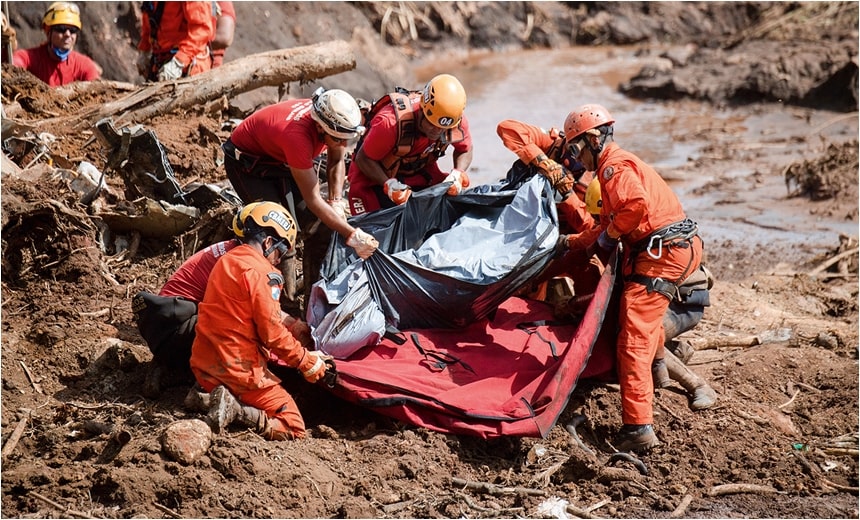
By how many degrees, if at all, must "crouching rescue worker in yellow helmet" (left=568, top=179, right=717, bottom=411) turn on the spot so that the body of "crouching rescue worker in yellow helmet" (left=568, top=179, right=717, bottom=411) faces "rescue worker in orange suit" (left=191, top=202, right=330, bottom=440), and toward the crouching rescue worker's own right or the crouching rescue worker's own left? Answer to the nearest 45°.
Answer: approximately 45° to the crouching rescue worker's own left

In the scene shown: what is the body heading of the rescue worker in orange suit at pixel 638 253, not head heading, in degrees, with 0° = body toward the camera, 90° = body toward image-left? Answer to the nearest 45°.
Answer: approximately 90°

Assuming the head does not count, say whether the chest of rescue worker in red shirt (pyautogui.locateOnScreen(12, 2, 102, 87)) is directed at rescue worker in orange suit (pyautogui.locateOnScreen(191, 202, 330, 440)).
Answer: yes

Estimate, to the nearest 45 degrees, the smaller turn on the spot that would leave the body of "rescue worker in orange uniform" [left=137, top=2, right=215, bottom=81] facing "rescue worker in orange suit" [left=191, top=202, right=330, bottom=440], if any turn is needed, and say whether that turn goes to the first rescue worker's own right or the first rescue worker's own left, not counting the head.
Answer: approximately 45° to the first rescue worker's own left

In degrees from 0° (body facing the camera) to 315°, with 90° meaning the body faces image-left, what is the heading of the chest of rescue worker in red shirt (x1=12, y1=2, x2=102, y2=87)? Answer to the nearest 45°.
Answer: approximately 0°

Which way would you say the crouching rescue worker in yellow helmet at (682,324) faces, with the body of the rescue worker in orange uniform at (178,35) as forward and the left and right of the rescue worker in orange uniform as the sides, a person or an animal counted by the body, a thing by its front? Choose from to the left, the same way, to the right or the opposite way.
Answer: to the right

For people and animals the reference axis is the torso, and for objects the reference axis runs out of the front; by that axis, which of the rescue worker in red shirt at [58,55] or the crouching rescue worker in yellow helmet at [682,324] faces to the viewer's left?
the crouching rescue worker in yellow helmet

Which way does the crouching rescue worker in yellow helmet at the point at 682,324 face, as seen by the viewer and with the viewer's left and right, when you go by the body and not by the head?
facing to the left of the viewer

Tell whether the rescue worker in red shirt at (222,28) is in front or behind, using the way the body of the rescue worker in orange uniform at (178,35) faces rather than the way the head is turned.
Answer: behind

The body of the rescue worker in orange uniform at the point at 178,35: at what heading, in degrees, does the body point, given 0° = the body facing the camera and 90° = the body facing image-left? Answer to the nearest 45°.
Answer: approximately 45°

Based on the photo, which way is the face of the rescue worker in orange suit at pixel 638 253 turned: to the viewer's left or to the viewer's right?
to the viewer's left

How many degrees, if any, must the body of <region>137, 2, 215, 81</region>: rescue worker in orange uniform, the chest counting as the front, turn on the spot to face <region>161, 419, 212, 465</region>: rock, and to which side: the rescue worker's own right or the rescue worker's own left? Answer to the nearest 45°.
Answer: approximately 45° to the rescue worker's own left

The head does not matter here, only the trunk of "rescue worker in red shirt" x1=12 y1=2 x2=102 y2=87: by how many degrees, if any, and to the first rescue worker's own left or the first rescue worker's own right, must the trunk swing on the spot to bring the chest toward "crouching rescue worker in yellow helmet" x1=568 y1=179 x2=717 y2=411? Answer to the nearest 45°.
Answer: approximately 45° to the first rescue worker's own left
